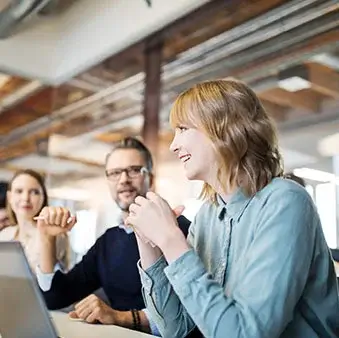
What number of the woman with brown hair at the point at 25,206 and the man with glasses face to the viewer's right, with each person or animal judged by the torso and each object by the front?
0

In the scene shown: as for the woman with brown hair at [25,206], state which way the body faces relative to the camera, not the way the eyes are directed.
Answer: toward the camera

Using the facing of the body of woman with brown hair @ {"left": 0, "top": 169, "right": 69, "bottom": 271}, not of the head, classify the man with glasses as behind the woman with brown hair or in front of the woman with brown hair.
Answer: in front

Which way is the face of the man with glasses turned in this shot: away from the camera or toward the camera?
toward the camera

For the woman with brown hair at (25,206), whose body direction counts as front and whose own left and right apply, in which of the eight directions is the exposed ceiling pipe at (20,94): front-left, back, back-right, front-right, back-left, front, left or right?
back

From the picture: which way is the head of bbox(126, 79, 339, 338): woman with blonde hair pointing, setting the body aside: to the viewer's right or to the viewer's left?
to the viewer's left
